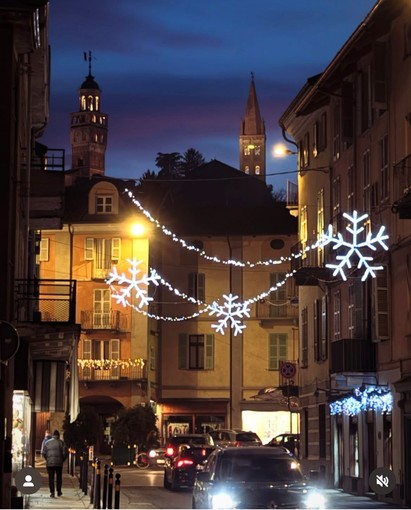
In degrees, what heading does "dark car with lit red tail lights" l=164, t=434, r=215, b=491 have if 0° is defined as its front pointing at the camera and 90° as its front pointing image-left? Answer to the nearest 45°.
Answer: approximately 180°

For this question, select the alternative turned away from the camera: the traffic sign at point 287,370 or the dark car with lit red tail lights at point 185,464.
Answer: the dark car with lit red tail lights

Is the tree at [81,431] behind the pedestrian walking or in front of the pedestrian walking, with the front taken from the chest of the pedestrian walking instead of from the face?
in front

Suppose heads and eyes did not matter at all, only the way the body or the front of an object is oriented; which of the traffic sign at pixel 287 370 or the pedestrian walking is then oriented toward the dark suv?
the traffic sign

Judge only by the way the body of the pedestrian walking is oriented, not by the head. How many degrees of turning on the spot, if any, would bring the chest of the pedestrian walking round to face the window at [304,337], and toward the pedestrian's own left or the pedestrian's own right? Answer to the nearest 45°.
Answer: approximately 45° to the pedestrian's own right

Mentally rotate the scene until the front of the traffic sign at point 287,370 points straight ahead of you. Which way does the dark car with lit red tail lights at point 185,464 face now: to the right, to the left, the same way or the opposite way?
the opposite way

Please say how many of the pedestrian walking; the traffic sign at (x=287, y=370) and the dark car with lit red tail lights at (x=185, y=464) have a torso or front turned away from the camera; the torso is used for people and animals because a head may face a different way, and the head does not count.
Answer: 2

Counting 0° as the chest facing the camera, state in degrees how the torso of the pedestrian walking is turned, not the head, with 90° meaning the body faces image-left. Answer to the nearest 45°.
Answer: approximately 180°

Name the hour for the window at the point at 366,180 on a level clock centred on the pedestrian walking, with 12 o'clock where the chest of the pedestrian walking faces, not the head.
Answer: The window is roughly at 3 o'clock from the pedestrian walking.
